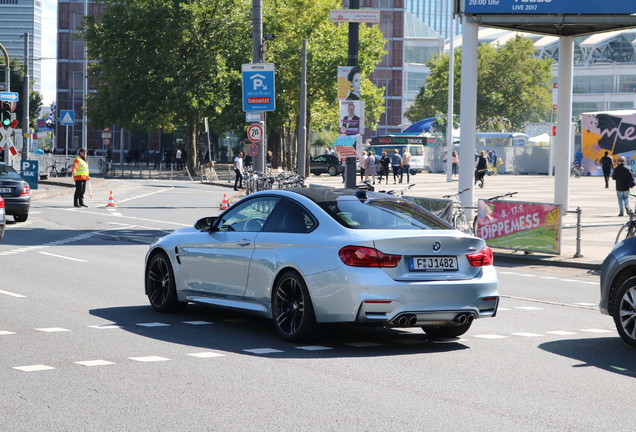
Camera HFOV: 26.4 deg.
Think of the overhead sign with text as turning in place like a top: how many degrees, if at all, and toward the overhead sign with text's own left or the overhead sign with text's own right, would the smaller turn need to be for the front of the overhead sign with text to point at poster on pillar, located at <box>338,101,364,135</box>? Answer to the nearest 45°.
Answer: approximately 90° to the overhead sign with text's own right

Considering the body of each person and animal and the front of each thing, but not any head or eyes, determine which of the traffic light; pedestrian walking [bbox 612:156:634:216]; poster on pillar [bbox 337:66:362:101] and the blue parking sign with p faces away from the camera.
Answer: the pedestrian walking

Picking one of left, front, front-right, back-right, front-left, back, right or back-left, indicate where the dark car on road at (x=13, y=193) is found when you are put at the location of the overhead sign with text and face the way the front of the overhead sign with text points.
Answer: right

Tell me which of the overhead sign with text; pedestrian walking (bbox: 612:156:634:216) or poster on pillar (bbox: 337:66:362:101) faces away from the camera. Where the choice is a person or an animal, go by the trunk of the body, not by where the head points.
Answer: the pedestrian walking

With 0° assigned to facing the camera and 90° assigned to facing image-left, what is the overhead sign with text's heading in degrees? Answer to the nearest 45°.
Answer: approximately 0°

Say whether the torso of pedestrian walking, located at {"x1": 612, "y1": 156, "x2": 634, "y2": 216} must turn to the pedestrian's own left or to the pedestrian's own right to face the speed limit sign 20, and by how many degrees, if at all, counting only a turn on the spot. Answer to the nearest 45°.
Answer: approximately 90° to the pedestrian's own left

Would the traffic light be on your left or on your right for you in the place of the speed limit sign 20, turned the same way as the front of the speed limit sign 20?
on your right
